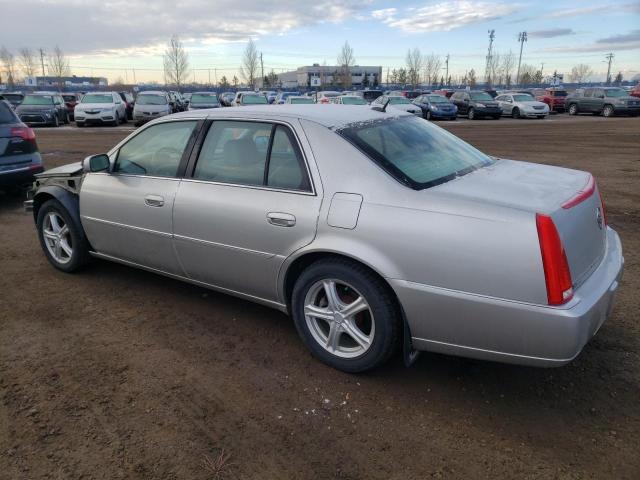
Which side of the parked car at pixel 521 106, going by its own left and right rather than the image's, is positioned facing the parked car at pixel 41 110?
right

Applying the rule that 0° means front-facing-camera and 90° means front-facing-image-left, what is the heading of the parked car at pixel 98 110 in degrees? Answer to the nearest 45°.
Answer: approximately 45°

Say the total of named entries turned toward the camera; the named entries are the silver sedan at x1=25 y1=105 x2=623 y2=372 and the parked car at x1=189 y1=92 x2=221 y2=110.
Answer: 1

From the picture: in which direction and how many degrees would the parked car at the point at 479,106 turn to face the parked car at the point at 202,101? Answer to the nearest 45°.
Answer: approximately 90° to its right

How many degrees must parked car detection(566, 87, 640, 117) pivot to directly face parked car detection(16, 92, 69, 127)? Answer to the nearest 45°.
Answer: approximately 90° to its right

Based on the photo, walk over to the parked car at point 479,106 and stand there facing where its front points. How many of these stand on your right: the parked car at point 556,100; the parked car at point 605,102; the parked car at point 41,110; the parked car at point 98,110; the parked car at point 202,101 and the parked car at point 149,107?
4

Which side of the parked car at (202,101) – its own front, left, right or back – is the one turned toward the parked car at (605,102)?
left

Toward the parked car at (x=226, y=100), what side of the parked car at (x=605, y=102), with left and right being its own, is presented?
right

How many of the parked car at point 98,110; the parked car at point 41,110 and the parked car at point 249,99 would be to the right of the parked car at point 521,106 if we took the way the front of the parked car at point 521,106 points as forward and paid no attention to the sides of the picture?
3

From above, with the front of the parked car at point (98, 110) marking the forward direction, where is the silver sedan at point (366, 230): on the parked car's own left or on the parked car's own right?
on the parked car's own left

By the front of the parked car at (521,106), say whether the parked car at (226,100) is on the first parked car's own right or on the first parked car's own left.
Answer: on the first parked car's own right

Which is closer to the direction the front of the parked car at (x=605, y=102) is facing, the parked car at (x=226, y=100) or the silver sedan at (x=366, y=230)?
the silver sedan

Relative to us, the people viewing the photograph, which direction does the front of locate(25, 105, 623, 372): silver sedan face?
facing away from the viewer and to the left of the viewer

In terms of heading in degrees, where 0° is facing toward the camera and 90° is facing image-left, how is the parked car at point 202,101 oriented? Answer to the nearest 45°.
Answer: approximately 0°
